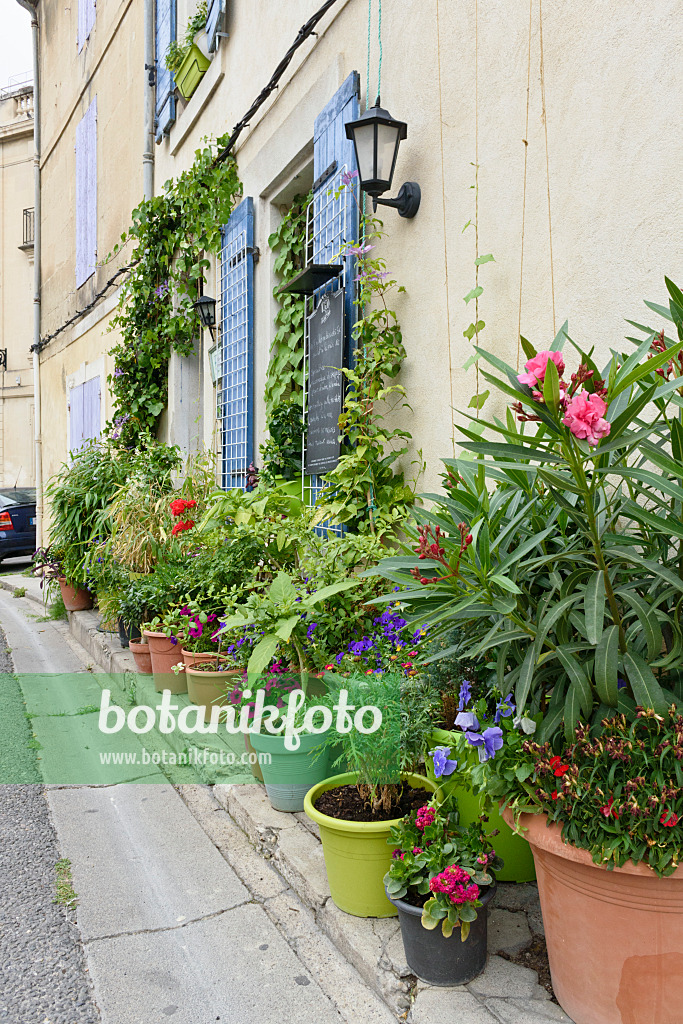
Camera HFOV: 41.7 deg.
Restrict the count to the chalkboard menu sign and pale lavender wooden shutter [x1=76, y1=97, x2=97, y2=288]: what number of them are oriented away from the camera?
0

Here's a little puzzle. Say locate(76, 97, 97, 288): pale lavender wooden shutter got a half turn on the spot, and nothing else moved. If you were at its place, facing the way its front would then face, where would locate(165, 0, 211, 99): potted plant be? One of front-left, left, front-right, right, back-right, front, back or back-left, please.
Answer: right

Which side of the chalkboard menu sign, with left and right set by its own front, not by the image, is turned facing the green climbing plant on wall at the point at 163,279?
right

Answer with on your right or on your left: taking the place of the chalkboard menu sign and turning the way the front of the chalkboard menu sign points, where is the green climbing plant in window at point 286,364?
on your right

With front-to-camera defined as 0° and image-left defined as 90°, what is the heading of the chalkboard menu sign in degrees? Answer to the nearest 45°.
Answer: approximately 45°

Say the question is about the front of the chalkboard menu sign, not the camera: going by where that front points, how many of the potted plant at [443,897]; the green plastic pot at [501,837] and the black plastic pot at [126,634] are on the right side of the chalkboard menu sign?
1

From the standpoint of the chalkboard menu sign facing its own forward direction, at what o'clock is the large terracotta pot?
The large terracotta pot is roughly at 10 o'clock from the chalkboard menu sign.

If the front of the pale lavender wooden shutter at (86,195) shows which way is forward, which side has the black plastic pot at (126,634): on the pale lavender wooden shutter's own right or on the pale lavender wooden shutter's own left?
on the pale lavender wooden shutter's own left

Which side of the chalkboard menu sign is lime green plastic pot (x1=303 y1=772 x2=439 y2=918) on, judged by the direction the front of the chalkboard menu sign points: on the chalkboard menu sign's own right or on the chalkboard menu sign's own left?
on the chalkboard menu sign's own left

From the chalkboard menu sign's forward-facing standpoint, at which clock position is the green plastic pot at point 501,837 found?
The green plastic pot is roughly at 10 o'clock from the chalkboard menu sign.

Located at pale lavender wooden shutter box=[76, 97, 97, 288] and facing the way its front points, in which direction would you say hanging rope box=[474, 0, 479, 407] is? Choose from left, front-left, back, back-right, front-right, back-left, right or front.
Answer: left

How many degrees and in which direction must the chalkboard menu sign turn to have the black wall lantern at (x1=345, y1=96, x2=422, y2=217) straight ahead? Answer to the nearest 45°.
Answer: approximately 45° to its left

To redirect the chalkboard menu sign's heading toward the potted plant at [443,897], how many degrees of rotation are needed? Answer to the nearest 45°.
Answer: approximately 45° to its left

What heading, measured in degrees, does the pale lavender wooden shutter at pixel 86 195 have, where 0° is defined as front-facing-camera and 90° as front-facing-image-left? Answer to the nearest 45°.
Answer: approximately 90°

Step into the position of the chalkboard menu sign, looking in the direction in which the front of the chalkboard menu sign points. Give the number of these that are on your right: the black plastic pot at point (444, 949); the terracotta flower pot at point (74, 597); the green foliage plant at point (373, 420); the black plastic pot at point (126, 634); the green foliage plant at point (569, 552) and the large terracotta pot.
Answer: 2
